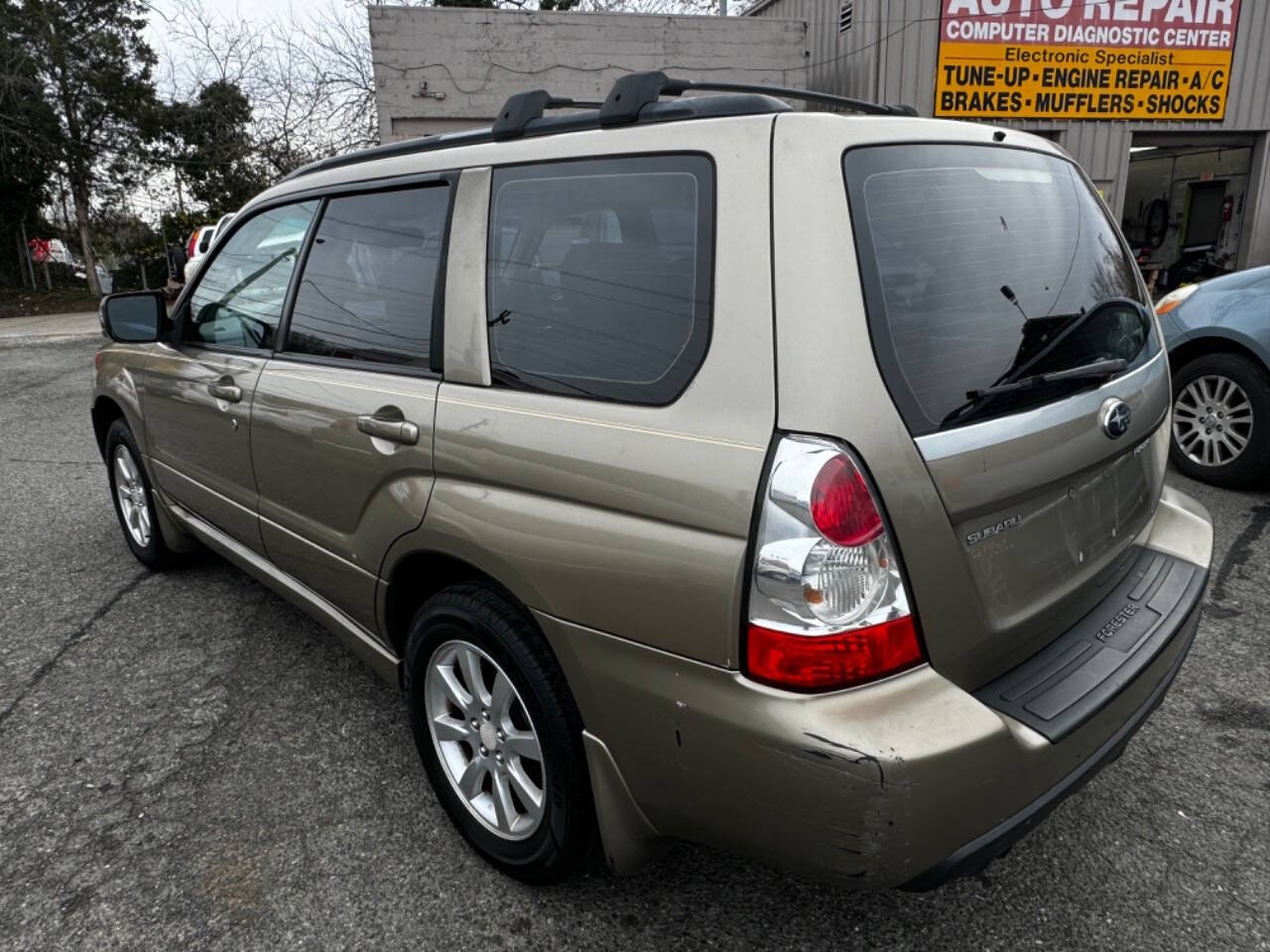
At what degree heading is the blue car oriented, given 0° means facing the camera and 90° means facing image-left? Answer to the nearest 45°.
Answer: approximately 90°

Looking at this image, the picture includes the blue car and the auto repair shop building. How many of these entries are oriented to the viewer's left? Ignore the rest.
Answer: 1

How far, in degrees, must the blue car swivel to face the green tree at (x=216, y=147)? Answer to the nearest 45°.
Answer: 0° — it already faces it

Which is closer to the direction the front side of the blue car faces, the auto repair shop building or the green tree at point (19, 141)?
the green tree

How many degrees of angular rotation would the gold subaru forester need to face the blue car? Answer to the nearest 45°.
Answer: approximately 90° to its right

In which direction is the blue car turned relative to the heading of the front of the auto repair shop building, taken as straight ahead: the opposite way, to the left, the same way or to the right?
to the right

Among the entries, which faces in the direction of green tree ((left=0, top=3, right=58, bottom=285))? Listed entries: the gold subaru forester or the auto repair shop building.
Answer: the gold subaru forester

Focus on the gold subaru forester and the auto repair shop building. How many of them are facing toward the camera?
1

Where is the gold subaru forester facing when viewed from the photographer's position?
facing away from the viewer and to the left of the viewer

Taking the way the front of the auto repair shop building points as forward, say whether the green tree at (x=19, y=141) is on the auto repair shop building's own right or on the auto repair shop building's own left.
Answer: on the auto repair shop building's own right
